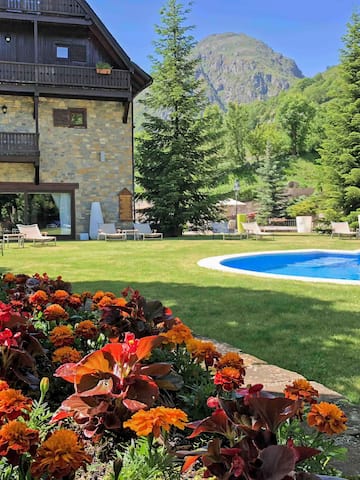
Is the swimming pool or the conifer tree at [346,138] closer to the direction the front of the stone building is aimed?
the swimming pool

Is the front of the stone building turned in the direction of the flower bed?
yes

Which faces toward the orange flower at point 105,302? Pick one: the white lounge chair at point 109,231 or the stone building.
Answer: the stone building

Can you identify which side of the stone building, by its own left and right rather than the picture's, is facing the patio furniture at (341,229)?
left

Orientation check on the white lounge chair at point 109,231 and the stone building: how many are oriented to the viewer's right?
1

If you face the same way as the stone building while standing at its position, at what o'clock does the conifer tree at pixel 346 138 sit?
The conifer tree is roughly at 9 o'clock from the stone building.

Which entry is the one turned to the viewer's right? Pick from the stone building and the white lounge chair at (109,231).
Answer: the white lounge chair

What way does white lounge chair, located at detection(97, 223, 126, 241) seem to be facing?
to the viewer's right

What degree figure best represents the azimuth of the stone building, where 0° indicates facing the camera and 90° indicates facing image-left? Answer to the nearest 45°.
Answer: approximately 0°

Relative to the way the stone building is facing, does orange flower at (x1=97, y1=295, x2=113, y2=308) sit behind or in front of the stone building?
in front

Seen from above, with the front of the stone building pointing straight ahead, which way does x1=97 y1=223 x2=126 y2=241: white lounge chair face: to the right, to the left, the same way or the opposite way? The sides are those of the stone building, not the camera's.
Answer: to the left

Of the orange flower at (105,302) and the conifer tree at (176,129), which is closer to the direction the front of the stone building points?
the orange flower
